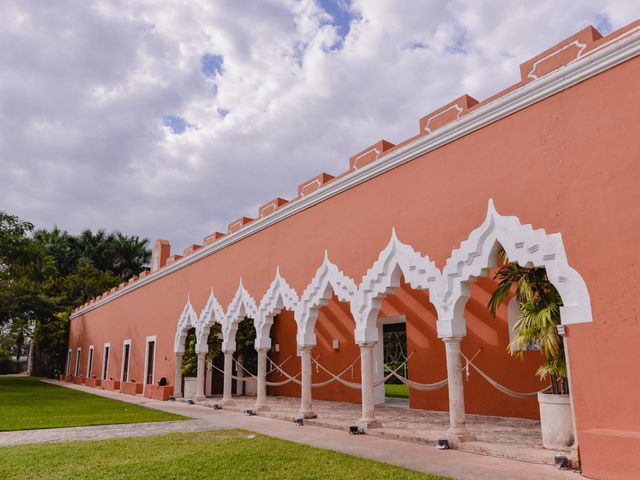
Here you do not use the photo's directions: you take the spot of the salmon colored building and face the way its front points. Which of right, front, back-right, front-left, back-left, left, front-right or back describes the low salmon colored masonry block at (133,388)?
right

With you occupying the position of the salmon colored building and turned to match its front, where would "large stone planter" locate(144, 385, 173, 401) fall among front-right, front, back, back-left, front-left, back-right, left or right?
right

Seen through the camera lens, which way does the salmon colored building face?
facing the viewer and to the left of the viewer
